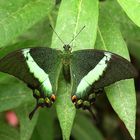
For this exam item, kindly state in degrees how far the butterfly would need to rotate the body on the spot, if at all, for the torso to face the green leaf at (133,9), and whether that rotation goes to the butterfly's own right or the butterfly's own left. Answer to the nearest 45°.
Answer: approximately 90° to the butterfly's own right

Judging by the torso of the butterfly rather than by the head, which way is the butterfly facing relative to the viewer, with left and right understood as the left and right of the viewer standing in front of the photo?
facing away from the viewer

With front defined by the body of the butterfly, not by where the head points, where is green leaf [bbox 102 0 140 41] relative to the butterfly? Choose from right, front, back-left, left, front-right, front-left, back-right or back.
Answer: front-right
